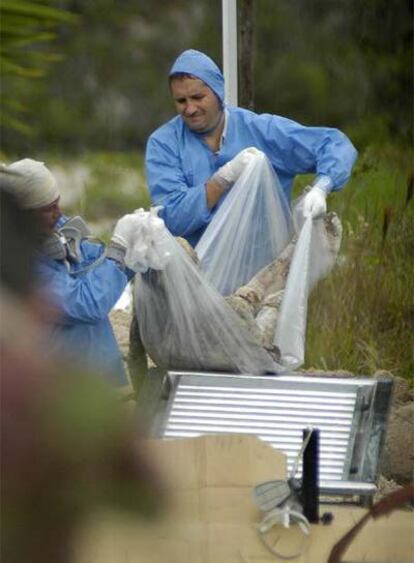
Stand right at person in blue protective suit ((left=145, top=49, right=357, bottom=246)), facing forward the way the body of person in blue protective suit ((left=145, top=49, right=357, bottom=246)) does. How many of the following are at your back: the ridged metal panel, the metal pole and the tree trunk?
2

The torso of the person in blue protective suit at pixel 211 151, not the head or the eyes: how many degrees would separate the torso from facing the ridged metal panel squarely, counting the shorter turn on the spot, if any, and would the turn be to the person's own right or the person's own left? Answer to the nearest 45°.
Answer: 0° — they already face it

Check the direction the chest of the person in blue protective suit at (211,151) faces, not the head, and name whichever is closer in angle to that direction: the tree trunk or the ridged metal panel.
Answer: the ridged metal panel

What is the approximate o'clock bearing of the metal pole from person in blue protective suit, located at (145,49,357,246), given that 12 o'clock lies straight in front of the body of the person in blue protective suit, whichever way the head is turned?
The metal pole is roughly at 6 o'clock from the person in blue protective suit.

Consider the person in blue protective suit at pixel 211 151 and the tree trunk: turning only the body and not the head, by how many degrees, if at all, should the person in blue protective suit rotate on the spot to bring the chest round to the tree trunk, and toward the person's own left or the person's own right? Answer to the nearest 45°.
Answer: approximately 180°

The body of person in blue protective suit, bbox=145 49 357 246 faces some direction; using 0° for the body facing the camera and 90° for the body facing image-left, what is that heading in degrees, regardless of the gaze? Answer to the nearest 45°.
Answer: approximately 0°

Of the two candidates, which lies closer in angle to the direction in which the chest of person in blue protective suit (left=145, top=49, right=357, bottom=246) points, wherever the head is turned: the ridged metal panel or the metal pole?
the ridged metal panel
